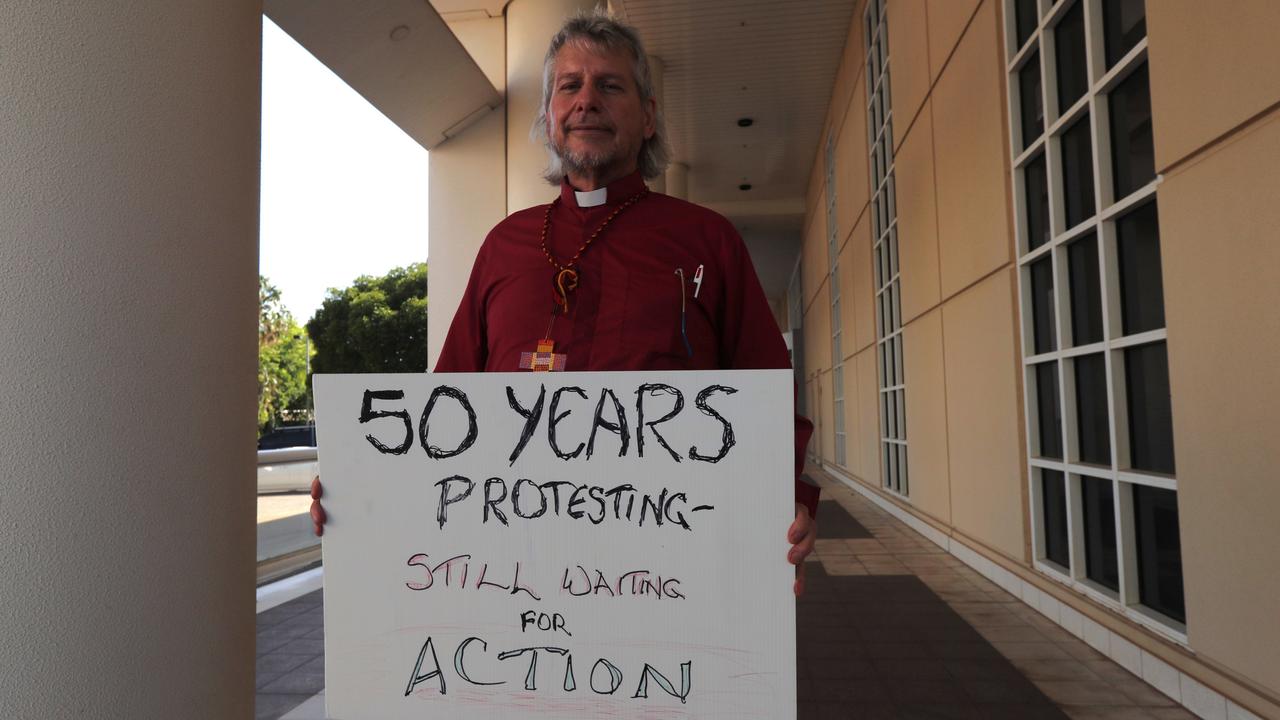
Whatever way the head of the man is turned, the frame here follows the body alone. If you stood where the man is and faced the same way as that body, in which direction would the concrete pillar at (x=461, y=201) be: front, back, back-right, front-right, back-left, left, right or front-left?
back

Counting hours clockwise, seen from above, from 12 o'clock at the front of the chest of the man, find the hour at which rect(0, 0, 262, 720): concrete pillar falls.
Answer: The concrete pillar is roughly at 3 o'clock from the man.

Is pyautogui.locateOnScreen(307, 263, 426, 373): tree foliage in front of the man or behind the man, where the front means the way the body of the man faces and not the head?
behind

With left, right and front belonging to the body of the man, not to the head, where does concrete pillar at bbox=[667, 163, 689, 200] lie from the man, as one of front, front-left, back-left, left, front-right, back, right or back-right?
back

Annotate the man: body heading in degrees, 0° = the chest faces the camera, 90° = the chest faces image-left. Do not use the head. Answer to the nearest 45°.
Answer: approximately 0°

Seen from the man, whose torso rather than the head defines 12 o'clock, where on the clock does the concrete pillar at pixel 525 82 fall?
The concrete pillar is roughly at 6 o'clock from the man.
